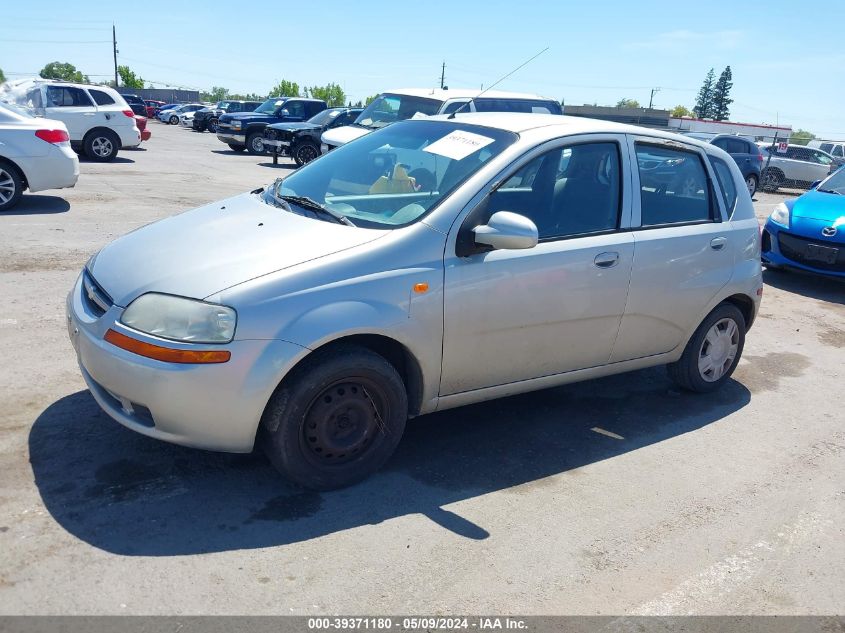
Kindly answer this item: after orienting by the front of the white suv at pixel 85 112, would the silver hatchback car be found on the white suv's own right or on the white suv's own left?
on the white suv's own left

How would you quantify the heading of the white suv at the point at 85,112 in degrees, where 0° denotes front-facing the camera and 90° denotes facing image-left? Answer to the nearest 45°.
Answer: approximately 90°

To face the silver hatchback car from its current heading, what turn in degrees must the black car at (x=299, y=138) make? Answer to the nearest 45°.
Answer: approximately 45° to its left

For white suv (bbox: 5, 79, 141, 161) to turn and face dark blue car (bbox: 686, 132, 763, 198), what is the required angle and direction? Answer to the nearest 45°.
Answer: approximately 180°
